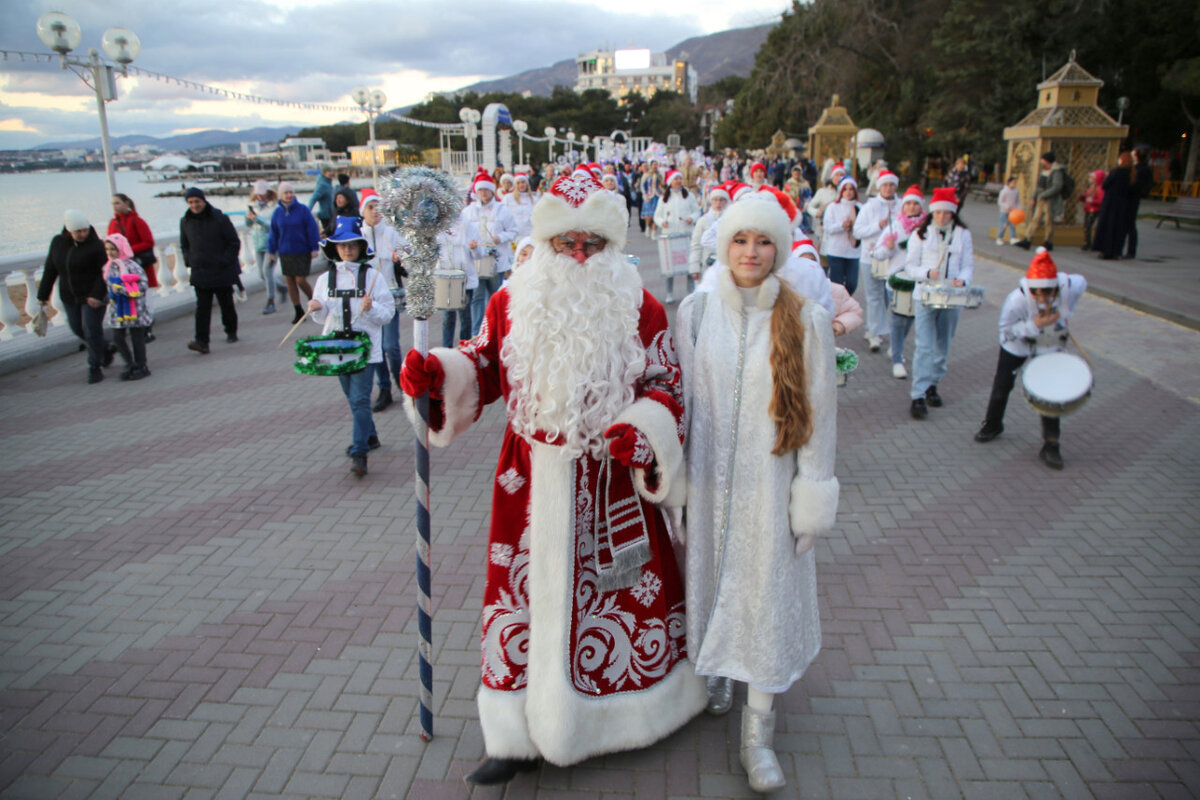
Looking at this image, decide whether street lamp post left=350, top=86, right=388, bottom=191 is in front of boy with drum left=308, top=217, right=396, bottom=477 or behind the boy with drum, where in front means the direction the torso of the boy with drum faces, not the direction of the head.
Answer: behind

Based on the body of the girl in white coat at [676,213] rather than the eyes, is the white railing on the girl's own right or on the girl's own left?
on the girl's own right

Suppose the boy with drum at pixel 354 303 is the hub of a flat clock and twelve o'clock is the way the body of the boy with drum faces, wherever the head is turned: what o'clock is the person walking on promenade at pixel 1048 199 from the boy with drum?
The person walking on promenade is roughly at 8 o'clock from the boy with drum.

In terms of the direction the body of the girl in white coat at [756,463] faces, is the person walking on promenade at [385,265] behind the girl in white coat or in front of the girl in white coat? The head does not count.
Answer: behind

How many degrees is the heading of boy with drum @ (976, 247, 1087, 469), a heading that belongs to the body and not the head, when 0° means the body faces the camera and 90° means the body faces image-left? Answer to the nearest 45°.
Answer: approximately 0°

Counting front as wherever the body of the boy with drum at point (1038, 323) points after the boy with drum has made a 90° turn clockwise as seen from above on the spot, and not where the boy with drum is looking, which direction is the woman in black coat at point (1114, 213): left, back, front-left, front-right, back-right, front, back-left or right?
right

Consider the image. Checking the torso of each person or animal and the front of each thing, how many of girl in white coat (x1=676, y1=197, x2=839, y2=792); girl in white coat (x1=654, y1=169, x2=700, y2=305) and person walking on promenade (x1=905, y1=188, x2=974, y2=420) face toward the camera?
3

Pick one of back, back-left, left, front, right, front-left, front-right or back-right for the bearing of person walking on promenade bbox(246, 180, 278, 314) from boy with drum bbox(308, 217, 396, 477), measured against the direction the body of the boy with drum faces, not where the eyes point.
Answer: back

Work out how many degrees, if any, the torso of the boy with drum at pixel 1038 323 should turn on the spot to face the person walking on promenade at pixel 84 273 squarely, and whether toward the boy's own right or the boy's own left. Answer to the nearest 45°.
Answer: approximately 90° to the boy's own right

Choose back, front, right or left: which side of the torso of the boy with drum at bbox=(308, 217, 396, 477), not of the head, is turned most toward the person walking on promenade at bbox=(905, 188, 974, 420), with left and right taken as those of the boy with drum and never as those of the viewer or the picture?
left
